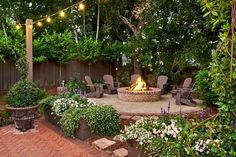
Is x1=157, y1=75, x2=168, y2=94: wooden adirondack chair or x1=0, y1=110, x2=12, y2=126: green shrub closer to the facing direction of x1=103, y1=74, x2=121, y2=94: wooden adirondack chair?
the wooden adirondack chair

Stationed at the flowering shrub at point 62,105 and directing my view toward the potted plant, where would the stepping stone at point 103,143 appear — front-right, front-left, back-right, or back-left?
back-left

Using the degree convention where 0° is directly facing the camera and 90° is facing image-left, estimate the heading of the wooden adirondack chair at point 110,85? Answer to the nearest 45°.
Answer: approximately 315°

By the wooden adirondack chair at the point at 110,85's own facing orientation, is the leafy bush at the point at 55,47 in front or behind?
behind

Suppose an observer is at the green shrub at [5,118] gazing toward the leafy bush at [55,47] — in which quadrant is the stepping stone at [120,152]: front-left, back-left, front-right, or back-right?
back-right

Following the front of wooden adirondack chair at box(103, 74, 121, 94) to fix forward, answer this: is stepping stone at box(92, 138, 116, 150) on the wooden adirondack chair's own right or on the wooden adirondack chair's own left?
on the wooden adirondack chair's own right
